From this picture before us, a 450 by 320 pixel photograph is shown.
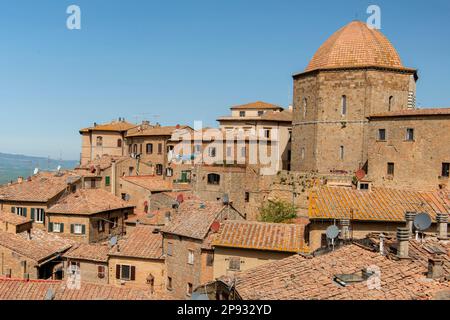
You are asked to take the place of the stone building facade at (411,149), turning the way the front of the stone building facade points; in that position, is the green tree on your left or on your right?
on your right

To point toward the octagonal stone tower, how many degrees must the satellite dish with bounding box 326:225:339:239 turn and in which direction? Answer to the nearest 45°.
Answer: approximately 180°

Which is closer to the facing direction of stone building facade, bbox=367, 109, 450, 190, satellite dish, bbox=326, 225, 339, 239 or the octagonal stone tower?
the satellite dish

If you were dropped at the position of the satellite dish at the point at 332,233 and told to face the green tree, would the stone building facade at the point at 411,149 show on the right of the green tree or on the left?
right

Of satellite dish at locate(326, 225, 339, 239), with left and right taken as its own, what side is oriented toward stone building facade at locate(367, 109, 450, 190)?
back

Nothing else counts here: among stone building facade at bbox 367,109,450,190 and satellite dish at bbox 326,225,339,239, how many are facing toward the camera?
2

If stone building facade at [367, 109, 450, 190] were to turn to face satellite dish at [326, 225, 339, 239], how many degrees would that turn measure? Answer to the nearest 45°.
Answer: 0° — it already faces it

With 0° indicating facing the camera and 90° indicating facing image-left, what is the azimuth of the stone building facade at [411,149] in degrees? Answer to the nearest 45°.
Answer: approximately 0°
